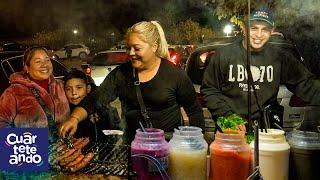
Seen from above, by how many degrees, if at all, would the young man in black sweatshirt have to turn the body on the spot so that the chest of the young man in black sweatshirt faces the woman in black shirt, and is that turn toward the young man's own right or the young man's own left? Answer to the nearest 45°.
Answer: approximately 90° to the young man's own right

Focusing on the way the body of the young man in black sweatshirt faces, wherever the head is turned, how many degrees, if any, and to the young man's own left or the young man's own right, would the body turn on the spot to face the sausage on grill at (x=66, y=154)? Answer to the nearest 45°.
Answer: approximately 90° to the young man's own right

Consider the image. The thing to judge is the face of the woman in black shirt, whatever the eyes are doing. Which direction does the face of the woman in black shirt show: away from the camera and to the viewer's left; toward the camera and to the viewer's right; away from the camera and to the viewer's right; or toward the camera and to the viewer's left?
toward the camera and to the viewer's left

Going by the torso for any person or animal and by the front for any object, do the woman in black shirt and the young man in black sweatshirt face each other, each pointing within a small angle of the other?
no

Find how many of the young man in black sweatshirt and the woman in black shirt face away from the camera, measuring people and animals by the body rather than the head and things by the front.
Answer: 0

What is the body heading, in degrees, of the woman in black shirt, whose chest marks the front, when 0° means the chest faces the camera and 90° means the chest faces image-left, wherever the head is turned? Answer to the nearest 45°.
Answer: approximately 45°

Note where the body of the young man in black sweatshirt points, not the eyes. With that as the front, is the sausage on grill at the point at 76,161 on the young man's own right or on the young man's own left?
on the young man's own right

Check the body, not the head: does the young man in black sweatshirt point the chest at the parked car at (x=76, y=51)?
no

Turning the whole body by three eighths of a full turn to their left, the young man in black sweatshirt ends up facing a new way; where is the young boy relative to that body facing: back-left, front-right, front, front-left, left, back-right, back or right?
back-left

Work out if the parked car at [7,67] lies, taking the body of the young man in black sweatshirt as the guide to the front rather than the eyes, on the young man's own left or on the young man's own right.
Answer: on the young man's own right

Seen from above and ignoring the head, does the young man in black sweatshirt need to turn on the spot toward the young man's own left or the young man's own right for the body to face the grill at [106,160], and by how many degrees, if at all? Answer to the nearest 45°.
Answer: approximately 45° to the young man's own right

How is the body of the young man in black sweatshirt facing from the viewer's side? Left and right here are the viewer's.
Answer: facing the viewer

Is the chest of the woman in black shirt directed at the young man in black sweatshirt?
no

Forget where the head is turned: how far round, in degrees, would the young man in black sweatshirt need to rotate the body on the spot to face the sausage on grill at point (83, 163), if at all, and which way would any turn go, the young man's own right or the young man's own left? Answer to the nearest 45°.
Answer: approximately 45° to the young man's own right

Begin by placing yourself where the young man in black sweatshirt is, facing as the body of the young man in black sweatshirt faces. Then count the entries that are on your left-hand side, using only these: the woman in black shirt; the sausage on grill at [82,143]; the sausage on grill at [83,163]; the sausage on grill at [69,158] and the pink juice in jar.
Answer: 0
